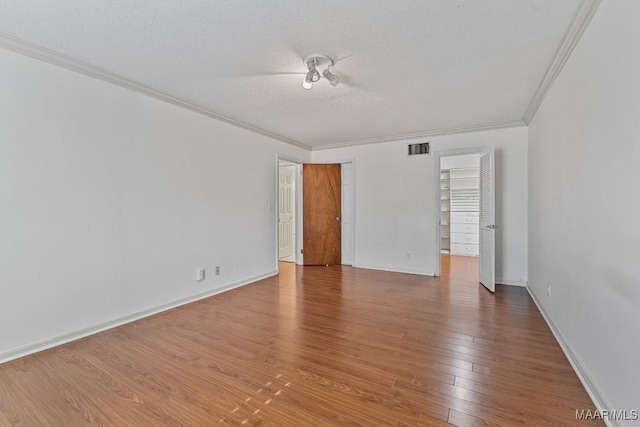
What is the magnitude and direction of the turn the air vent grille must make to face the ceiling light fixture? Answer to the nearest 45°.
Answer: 0° — it already faces it

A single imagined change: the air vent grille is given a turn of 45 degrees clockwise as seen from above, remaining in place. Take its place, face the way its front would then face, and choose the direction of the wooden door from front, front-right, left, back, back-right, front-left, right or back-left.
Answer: front-right

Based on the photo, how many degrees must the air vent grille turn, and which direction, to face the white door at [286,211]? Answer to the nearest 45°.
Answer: approximately 90° to its right

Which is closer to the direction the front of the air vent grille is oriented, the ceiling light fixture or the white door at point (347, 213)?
the ceiling light fixture

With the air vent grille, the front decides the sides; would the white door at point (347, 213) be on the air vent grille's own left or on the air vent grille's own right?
on the air vent grille's own right

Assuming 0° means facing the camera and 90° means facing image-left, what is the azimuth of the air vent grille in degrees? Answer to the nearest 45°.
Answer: approximately 0°
